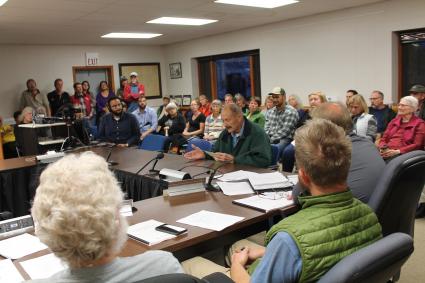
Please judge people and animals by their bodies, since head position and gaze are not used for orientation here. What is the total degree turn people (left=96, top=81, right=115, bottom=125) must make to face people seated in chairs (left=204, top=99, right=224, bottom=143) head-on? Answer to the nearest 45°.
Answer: approximately 45° to their left

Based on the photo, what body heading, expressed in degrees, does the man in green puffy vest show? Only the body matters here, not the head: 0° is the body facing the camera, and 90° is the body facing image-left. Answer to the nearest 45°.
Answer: approximately 135°

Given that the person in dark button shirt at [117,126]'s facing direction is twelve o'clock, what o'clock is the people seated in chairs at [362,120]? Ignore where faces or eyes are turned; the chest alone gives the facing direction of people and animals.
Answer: the people seated in chairs at [362,120] is roughly at 10 o'clock from the person in dark button shirt at [117,126].

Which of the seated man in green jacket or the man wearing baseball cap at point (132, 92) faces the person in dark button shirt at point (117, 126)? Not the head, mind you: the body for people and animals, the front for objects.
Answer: the man wearing baseball cap

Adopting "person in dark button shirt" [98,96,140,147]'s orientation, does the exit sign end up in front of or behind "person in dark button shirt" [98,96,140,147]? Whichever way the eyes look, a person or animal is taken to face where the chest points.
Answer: behind

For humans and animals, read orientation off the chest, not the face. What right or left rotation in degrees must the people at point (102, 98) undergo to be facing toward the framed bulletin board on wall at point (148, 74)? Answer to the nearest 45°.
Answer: approximately 135° to their left

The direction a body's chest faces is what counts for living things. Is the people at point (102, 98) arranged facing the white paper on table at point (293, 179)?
yes

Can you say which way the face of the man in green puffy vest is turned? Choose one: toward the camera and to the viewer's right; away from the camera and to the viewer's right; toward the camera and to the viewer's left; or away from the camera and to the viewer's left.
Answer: away from the camera and to the viewer's left
